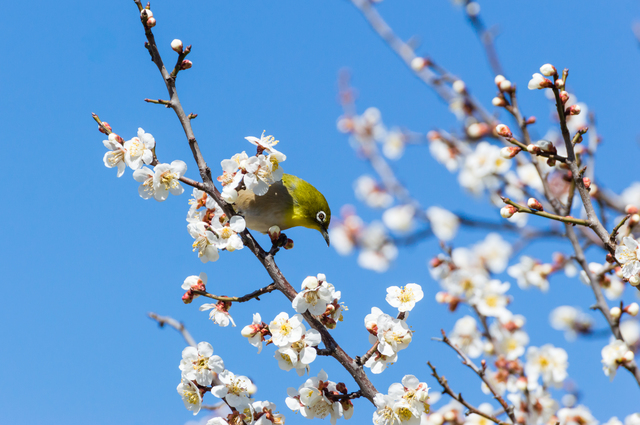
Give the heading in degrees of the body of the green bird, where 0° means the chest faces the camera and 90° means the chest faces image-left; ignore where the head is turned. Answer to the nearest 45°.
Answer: approximately 270°

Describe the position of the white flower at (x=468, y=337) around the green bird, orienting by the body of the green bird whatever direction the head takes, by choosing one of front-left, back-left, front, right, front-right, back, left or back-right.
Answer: front-left

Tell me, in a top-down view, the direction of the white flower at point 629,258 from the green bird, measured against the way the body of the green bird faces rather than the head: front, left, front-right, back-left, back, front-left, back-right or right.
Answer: front-right

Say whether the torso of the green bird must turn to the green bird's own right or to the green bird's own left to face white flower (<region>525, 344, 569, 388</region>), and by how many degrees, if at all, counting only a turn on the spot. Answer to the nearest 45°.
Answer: approximately 45° to the green bird's own left

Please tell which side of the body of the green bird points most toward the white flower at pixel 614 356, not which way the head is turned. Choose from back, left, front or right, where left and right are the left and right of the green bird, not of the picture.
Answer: front
